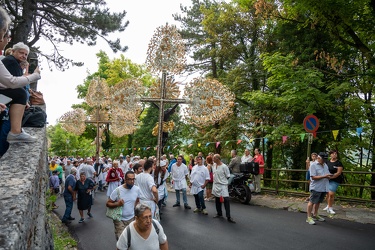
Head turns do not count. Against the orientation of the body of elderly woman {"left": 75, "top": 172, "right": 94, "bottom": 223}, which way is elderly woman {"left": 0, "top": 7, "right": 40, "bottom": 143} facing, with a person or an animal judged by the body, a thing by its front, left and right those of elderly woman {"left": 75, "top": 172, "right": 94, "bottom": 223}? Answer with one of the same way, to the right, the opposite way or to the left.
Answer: to the left

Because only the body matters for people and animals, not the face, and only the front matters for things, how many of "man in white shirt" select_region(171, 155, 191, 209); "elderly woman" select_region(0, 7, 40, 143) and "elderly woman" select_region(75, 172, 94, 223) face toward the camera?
2

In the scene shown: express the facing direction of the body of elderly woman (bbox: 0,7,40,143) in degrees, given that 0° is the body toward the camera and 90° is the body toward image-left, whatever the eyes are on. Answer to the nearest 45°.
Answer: approximately 270°

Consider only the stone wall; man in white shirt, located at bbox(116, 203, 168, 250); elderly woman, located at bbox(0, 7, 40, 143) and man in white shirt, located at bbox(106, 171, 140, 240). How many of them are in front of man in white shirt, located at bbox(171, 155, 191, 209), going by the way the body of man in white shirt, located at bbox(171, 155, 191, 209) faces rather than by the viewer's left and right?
4

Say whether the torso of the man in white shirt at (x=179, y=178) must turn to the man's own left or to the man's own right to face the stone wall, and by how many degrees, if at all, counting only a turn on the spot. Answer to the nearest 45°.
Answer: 0° — they already face it
